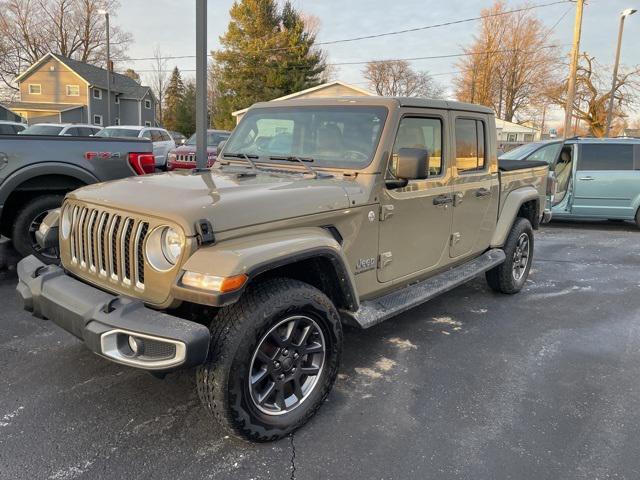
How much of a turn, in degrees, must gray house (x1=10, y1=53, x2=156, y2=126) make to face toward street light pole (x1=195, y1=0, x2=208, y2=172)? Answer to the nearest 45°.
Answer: approximately 45° to its left

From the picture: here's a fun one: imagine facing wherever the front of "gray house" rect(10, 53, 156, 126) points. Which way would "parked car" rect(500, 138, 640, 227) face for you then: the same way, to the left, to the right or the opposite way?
to the right

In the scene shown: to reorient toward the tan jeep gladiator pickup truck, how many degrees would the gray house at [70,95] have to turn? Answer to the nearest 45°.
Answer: approximately 45° to its left

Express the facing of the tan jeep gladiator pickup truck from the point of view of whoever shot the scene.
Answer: facing the viewer and to the left of the viewer

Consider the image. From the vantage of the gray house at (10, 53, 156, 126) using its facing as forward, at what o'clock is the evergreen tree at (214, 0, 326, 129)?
The evergreen tree is roughly at 9 o'clock from the gray house.

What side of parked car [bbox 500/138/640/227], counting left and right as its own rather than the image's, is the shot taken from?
left

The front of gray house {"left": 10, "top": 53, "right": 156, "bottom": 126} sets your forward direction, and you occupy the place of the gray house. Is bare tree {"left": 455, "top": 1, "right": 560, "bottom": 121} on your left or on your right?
on your left

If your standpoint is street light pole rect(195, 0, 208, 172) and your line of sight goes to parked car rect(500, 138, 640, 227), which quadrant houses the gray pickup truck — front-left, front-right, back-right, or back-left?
back-right

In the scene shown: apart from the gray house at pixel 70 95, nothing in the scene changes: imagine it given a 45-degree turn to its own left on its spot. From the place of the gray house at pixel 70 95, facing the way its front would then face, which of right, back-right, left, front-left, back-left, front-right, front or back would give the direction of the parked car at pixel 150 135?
front
